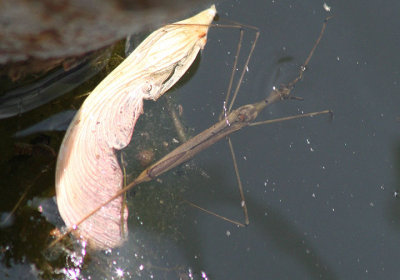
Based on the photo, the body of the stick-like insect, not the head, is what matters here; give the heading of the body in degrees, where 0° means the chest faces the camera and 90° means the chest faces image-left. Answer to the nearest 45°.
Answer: approximately 225°

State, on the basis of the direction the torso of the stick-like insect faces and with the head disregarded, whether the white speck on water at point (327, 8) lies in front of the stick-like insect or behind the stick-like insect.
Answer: in front
